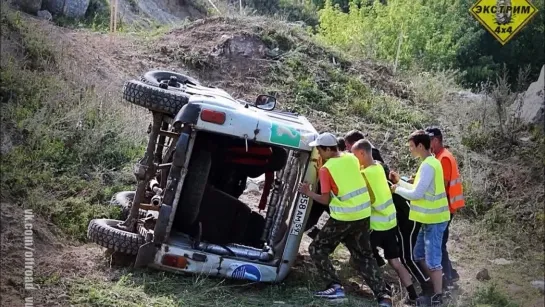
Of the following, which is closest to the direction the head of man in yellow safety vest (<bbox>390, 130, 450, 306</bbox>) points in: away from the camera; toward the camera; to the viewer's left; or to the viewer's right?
to the viewer's left

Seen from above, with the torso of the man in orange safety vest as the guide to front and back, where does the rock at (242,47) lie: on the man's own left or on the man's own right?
on the man's own right

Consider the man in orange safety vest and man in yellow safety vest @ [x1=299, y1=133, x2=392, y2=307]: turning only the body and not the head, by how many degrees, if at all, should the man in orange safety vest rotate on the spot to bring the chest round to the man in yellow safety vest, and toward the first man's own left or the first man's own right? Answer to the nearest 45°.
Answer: approximately 45° to the first man's own left

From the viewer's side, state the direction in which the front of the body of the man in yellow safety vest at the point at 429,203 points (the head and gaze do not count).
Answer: to the viewer's left

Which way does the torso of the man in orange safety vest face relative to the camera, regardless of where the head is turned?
to the viewer's left

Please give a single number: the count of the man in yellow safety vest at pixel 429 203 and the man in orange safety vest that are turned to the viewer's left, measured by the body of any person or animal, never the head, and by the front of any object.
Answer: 2

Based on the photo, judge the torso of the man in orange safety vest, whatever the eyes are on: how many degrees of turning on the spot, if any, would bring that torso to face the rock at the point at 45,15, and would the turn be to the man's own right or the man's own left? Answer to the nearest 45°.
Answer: approximately 45° to the man's own right

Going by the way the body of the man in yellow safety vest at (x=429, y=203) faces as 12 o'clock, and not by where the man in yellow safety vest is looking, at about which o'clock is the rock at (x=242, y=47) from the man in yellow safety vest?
The rock is roughly at 2 o'clock from the man in yellow safety vest.

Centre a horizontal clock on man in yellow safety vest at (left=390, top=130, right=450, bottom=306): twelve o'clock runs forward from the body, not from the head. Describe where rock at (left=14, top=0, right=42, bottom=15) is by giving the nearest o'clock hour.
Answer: The rock is roughly at 1 o'clock from the man in yellow safety vest.

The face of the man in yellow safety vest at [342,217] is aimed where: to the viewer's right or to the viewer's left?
to the viewer's left
